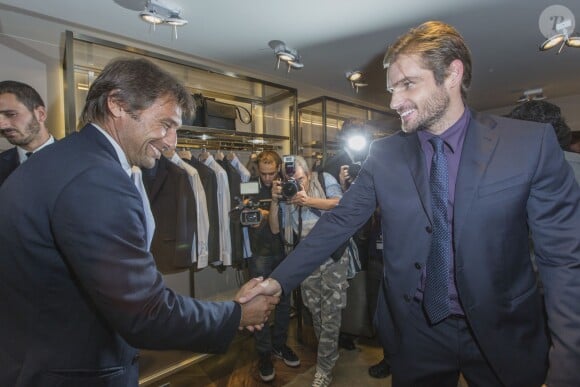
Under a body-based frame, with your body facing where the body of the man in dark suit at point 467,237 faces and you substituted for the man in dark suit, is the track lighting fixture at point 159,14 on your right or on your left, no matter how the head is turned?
on your right

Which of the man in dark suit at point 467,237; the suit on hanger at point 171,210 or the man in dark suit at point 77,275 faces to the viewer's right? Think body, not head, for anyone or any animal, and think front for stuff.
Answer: the man in dark suit at point 77,275

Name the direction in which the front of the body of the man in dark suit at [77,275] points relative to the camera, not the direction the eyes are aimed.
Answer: to the viewer's right

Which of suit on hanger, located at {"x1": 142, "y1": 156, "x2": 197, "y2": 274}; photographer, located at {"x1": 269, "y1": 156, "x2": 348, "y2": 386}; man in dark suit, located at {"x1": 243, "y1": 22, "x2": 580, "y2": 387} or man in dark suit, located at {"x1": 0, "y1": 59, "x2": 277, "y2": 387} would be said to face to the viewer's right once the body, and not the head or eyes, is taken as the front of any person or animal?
man in dark suit, located at {"x1": 0, "y1": 59, "x2": 277, "y2": 387}

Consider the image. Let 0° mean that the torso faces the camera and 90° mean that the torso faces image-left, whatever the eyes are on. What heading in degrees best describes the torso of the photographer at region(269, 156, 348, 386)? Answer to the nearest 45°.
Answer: approximately 45°

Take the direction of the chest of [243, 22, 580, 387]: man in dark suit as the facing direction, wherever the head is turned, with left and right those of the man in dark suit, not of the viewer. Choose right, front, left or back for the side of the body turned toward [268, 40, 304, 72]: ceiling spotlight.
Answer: right

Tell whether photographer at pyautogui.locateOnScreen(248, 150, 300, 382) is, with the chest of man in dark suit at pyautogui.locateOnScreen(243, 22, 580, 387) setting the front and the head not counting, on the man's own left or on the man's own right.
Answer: on the man's own right
